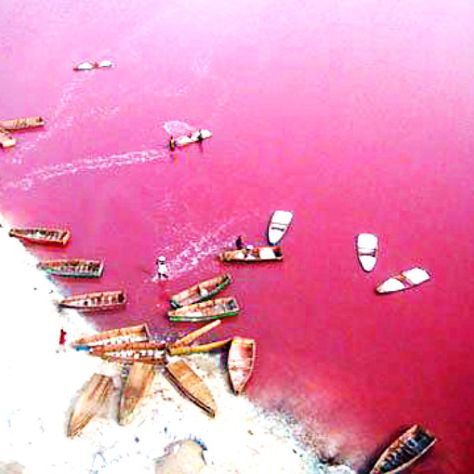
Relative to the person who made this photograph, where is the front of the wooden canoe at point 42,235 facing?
facing to the left of the viewer

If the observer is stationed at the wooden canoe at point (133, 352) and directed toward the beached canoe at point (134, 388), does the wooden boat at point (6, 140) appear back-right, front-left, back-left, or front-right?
back-right

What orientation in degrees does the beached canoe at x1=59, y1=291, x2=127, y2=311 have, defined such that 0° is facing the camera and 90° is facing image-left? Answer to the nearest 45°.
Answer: approximately 90°

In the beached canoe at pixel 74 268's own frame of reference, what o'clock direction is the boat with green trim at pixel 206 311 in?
The boat with green trim is roughly at 7 o'clock from the beached canoe.

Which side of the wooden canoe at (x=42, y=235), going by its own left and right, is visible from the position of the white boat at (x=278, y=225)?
back

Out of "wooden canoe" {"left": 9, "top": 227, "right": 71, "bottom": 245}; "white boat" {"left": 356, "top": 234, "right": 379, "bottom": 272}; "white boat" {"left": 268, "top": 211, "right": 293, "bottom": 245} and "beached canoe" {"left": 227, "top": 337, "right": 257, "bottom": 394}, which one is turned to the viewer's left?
the wooden canoe

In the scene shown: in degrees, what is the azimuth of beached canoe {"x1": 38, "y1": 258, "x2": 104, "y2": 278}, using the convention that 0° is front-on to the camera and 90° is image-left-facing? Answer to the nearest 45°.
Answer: approximately 90°

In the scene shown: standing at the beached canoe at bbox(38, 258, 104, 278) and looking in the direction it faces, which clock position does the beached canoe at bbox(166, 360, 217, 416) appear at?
the beached canoe at bbox(166, 360, 217, 416) is roughly at 8 o'clock from the beached canoe at bbox(38, 258, 104, 278).

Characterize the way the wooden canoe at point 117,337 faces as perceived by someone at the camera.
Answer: facing to the left of the viewer

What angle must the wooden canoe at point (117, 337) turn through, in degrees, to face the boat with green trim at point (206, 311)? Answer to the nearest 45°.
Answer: approximately 180°
